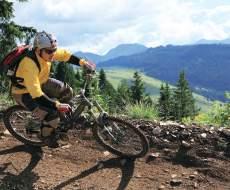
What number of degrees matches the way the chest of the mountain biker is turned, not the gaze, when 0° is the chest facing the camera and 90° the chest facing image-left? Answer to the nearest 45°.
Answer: approximately 315°
